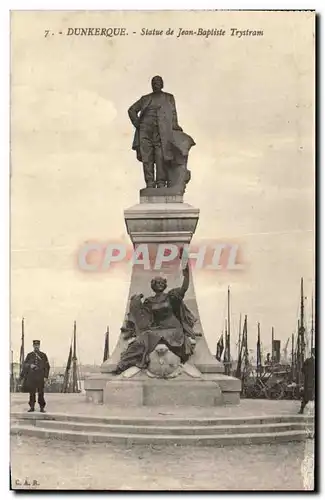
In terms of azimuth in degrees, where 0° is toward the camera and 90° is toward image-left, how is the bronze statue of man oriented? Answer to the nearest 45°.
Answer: approximately 0°

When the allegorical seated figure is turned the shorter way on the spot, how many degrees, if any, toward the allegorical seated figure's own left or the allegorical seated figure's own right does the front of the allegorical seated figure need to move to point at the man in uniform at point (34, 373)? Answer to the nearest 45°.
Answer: approximately 90° to the allegorical seated figure's own right

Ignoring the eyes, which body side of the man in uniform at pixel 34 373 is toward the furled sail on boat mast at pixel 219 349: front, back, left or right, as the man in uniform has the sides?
back

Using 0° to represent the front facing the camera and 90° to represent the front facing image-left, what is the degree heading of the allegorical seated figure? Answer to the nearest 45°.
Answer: approximately 0°
